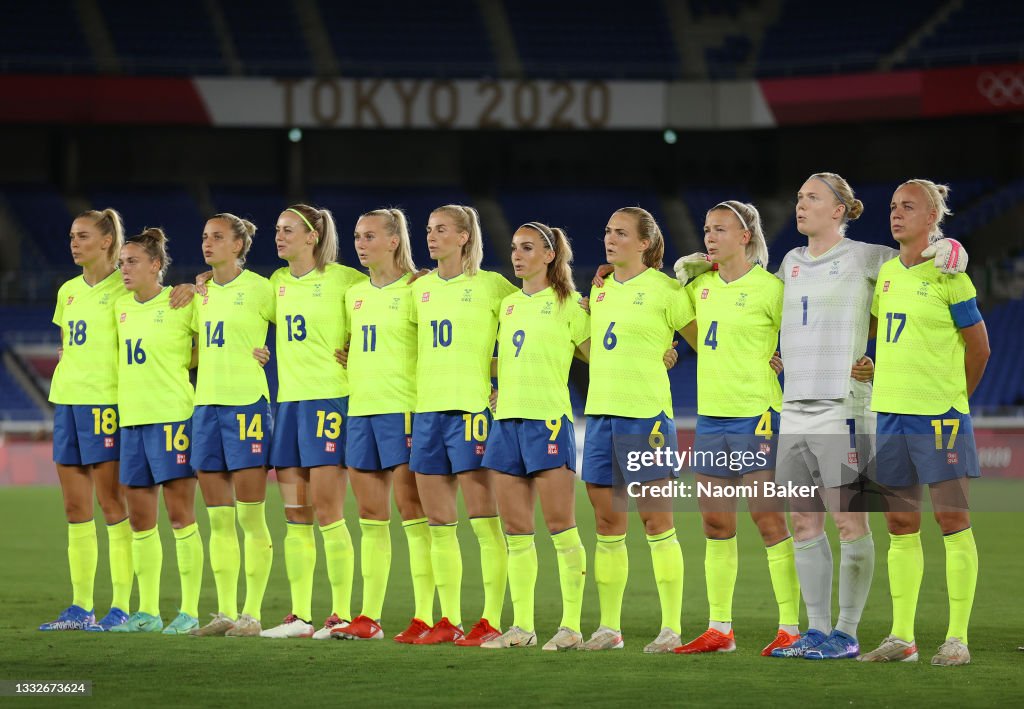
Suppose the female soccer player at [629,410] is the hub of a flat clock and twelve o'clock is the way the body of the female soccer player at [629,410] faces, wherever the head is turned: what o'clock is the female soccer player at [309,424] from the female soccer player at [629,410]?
the female soccer player at [309,424] is roughly at 2 o'clock from the female soccer player at [629,410].

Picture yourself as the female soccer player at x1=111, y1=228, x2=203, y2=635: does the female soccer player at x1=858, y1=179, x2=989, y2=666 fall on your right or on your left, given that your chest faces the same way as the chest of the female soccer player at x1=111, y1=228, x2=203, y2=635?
on your left

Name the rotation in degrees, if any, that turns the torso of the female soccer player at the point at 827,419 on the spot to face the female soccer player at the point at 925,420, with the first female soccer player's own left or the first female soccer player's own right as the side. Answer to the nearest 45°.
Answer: approximately 135° to the first female soccer player's own left

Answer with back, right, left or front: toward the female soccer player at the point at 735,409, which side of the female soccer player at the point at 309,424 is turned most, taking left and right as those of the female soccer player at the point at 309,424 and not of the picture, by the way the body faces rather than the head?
left

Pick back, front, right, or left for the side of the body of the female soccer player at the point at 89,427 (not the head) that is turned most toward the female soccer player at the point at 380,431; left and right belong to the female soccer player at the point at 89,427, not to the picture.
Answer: left

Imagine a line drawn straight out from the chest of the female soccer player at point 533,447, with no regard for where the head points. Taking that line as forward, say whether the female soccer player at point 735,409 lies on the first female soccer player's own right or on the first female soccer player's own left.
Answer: on the first female soccer player's own left

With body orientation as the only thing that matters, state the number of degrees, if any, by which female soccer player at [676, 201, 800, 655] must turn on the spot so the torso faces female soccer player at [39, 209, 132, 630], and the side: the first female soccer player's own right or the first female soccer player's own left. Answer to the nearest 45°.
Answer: approximately 45° to the first female soccer player's own right

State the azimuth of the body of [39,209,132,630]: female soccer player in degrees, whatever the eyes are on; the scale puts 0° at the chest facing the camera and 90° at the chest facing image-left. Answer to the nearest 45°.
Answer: approximately 45°
